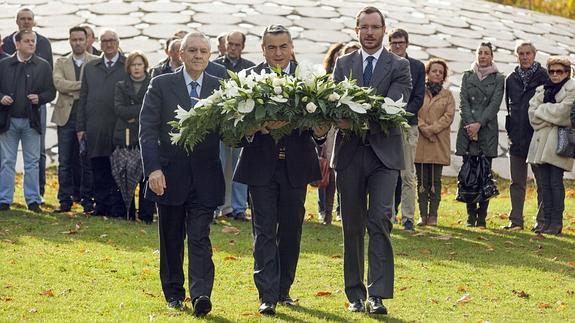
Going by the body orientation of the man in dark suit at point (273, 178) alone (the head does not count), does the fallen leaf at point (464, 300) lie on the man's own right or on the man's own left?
on the man's own left

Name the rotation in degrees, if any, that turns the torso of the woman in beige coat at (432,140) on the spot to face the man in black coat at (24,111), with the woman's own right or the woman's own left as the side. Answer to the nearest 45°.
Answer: approximately 45° to the woman's own right

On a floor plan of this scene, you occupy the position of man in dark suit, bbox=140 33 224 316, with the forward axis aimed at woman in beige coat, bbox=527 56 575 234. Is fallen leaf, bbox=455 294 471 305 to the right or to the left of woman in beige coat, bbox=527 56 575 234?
right

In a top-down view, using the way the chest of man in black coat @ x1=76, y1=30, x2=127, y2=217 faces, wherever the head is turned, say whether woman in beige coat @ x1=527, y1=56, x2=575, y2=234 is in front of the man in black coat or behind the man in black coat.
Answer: in front

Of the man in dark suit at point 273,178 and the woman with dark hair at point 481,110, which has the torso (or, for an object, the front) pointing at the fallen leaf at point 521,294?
the woman with dark hair

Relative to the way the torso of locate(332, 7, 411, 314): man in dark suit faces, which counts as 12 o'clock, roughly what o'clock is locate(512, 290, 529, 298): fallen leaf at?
The fallen leaf is roughly at 8 o'clock from the man in dark suit.

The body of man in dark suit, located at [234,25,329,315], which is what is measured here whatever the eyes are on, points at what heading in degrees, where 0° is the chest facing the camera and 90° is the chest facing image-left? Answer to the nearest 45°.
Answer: approximately 0°

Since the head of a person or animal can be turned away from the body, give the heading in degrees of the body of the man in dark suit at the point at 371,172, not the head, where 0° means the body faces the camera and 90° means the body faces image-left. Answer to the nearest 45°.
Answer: approximately 0°

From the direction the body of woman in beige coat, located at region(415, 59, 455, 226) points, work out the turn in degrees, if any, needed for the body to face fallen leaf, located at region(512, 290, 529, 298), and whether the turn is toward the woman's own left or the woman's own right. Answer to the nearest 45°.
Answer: approximately 45° to the woman's own left

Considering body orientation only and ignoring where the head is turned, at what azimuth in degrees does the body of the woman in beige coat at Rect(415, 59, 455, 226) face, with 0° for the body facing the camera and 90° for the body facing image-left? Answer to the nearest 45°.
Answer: approximately 45°

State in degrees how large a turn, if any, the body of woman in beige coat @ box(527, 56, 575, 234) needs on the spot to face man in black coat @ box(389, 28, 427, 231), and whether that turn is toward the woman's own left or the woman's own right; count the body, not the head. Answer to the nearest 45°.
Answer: approximately 45° to the woman's own right
